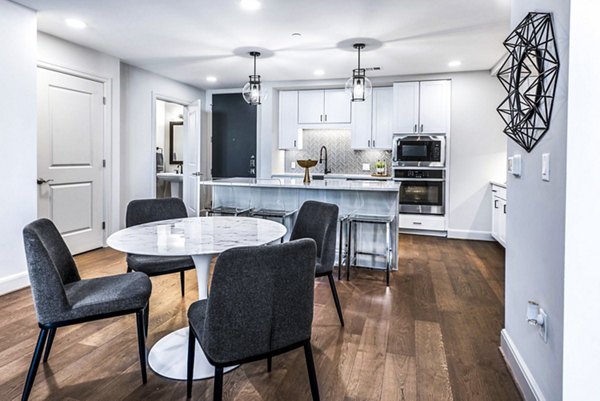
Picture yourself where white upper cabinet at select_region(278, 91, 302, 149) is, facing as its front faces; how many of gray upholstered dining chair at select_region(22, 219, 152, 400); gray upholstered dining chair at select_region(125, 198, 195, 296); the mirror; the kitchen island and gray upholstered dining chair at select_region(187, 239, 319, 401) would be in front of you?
4

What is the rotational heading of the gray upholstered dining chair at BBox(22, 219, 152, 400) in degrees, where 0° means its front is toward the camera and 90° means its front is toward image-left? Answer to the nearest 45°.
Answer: approximately 270°

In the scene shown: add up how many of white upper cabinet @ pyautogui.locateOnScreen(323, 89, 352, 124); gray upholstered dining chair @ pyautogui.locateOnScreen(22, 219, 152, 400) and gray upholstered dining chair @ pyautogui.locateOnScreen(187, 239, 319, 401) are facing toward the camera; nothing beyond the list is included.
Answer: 1

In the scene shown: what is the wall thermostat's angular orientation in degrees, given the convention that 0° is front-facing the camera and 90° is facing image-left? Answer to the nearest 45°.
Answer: approximately 45°

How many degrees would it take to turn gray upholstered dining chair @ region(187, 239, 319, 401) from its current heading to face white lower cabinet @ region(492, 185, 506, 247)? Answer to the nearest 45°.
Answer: approximately 90° to its right

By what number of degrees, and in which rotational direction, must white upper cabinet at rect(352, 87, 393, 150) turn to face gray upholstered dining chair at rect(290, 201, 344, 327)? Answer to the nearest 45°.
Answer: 0° — it already faces it

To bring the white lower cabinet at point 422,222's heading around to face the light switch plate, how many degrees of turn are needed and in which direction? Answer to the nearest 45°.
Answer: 0° — it already faces it

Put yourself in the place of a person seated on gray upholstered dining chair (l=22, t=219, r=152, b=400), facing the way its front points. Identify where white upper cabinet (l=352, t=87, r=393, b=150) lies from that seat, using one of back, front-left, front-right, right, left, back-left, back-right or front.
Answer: front-left

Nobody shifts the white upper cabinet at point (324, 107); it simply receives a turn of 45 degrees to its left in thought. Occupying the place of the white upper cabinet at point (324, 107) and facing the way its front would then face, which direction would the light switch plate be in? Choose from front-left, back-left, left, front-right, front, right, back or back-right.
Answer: front-right

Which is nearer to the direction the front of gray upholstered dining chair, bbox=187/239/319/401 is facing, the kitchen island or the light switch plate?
the kitchen island

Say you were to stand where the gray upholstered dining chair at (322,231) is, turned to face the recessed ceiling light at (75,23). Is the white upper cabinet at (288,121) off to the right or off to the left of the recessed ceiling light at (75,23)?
right
